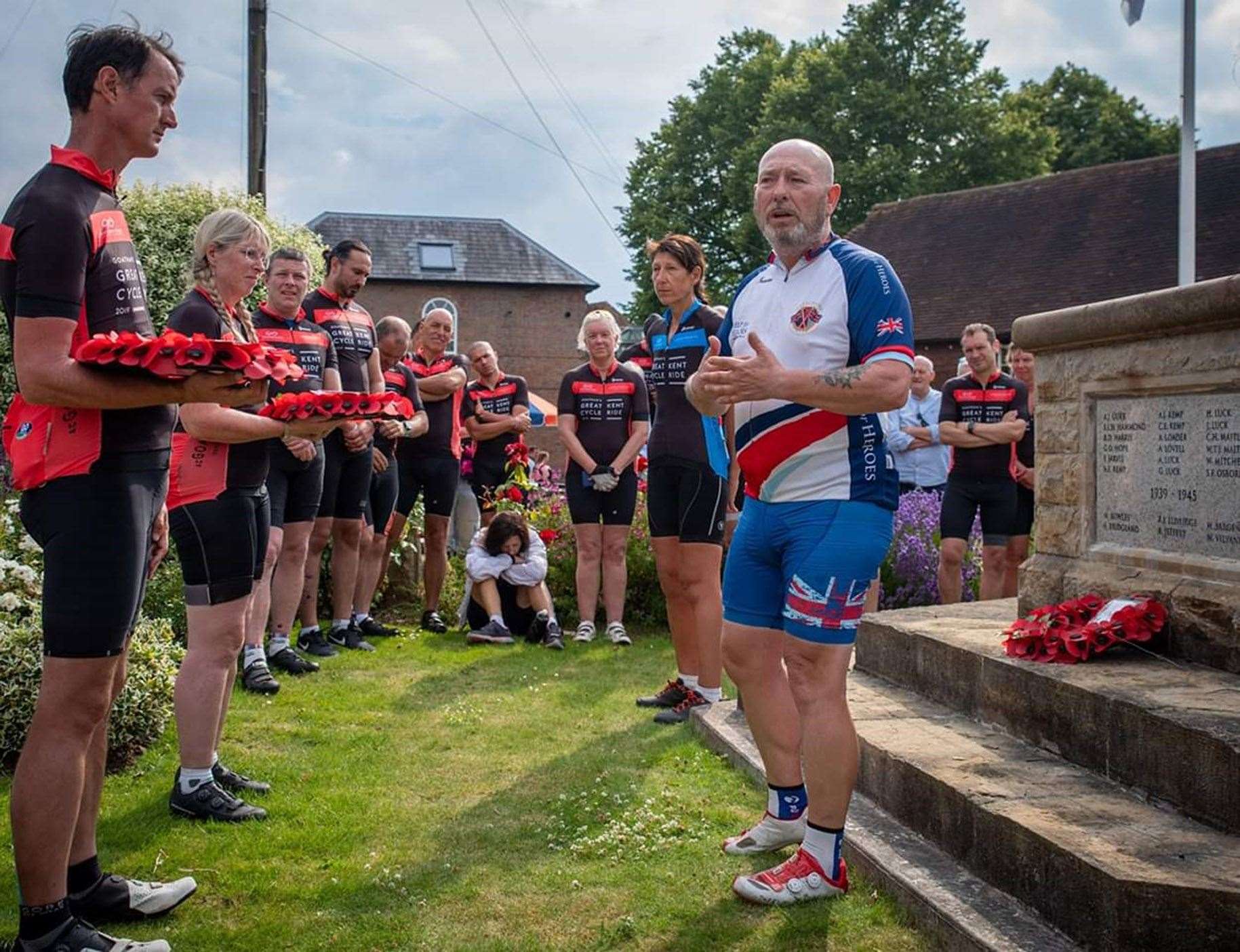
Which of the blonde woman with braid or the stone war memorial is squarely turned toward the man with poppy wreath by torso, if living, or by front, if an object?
the stone war memorial

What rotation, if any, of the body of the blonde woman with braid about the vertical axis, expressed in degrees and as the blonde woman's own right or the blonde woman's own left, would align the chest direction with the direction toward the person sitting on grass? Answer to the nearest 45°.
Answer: approximately 45° to the blonde woman's own left

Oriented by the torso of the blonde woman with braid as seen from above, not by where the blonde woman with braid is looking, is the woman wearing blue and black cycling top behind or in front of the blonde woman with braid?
in front

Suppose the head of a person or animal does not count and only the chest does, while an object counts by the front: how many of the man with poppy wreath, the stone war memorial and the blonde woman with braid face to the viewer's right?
2

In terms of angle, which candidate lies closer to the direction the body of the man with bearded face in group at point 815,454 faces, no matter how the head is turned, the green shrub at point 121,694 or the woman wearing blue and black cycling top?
the green shrub

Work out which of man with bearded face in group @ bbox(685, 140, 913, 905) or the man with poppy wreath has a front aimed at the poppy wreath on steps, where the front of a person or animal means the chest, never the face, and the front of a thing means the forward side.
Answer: the man with poppy wreath

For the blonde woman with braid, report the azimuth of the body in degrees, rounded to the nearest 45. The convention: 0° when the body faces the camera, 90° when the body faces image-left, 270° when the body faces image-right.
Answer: approximately 270°

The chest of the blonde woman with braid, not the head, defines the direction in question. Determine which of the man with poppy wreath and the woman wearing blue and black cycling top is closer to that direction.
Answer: the woman wearing blue and black cycling top

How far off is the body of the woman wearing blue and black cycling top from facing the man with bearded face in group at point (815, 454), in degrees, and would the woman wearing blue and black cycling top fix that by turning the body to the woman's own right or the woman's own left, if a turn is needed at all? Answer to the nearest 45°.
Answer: approximately 45° to the woman's own left

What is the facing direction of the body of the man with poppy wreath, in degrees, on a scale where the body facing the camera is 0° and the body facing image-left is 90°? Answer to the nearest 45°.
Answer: approximately 270°
